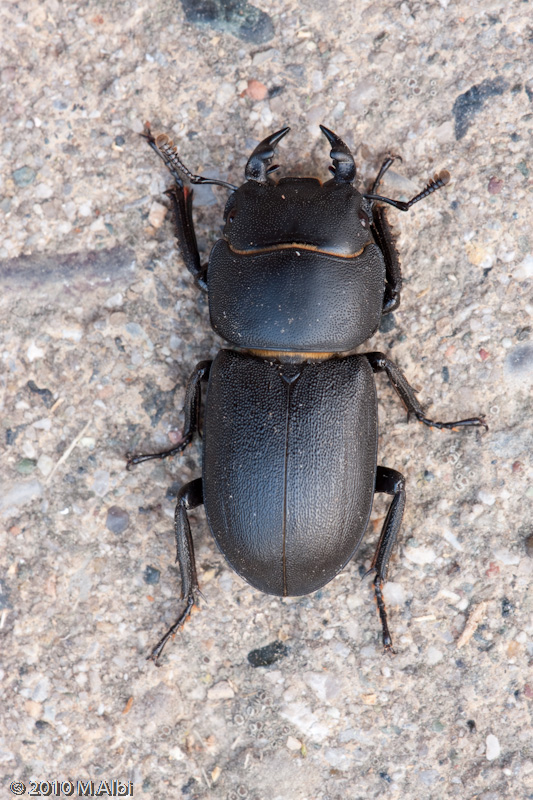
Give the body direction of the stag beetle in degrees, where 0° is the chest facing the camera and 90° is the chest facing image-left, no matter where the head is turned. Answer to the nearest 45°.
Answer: approximately 180°

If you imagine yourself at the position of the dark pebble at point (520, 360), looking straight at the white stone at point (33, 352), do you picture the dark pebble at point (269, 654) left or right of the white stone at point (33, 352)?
left

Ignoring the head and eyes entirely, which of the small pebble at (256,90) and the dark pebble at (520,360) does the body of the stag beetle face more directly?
the small pebble

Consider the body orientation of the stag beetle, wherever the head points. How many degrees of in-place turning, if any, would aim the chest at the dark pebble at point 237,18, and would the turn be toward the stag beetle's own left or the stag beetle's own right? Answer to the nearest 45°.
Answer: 0° — it already faces it

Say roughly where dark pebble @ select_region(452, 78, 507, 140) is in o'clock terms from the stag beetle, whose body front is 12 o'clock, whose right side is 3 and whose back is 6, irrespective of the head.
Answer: The dark pebble is roughly at 1 o'clock from the stag beetle.

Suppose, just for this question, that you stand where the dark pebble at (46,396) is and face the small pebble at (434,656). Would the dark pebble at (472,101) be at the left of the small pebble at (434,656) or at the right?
left
